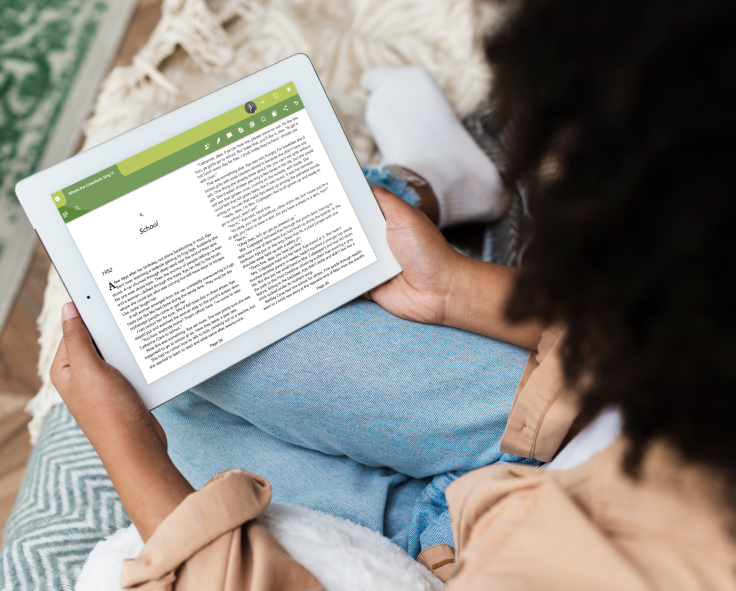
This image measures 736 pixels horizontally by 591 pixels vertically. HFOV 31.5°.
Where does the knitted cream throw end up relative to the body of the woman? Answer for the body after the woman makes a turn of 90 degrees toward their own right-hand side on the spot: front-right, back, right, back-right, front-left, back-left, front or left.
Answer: front-left

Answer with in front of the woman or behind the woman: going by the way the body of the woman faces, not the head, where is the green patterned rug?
in front

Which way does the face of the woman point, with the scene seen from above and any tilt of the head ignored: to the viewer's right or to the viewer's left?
to the viewer's left

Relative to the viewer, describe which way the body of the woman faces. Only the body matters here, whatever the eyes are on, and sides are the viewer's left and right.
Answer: facing away from the viewer and to the left of the viewer
